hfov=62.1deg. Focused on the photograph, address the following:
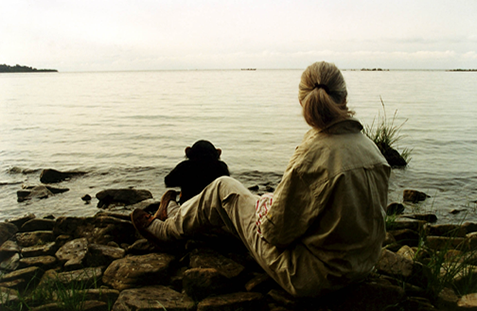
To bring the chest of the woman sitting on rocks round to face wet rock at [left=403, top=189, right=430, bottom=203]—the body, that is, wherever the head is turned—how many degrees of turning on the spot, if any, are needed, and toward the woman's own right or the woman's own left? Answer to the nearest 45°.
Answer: approximately 90° to the woman's own right

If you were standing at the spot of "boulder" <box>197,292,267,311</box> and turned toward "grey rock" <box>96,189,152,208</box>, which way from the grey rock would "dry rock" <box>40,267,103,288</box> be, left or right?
left

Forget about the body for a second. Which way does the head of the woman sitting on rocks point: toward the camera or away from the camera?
away from the camera

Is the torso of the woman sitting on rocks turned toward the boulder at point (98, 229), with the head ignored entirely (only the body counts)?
yes

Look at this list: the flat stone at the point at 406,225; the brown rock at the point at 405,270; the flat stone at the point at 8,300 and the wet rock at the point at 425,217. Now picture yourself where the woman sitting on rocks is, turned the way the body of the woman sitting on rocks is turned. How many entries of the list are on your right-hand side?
3

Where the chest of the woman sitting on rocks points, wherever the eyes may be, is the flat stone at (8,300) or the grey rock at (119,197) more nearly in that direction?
the grey rock

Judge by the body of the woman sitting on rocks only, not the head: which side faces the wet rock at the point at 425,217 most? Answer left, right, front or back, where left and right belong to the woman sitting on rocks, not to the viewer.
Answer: right

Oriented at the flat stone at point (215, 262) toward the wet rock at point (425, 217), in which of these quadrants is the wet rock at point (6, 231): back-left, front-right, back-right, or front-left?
back-left

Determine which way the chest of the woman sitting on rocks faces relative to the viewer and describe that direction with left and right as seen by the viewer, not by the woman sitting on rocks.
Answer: facing away from the viewer and to the left of the viewer
